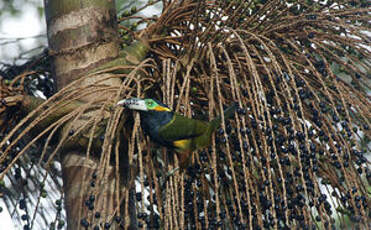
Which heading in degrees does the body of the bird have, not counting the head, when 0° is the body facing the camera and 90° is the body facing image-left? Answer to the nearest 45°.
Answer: approximately 90°
